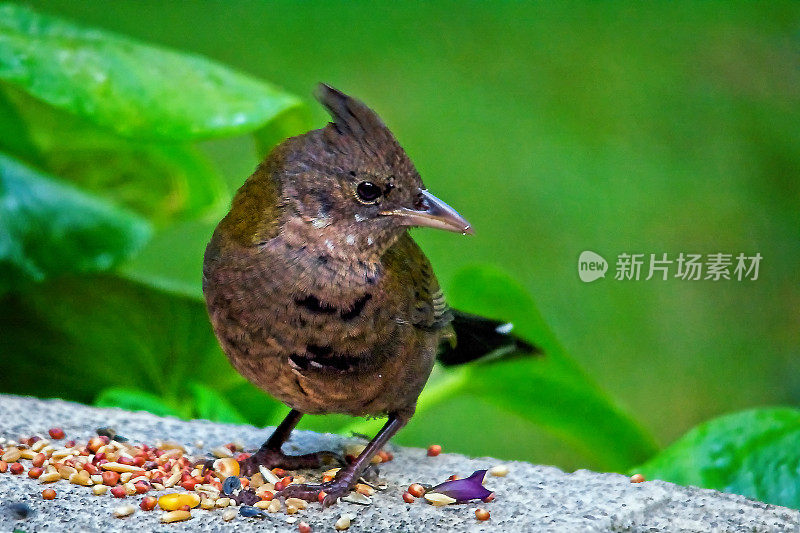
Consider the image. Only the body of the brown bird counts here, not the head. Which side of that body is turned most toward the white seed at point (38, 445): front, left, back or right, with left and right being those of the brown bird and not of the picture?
right

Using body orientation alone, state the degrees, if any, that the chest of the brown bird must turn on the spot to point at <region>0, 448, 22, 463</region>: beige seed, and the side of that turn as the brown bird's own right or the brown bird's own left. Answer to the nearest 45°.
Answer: approximately 90° to the brown bird's own right

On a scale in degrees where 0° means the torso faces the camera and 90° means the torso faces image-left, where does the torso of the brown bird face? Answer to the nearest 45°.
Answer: approximately 45°

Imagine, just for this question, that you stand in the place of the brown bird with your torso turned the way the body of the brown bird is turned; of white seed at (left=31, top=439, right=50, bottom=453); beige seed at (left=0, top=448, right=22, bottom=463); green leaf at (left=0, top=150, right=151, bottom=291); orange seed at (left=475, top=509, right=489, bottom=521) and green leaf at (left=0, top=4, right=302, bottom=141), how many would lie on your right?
4

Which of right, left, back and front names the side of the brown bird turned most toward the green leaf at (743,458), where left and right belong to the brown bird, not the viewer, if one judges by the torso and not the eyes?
back

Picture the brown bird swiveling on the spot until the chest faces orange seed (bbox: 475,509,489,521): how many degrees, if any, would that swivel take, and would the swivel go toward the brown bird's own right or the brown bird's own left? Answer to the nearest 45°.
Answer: approximately 135° to the brown bird's own left
